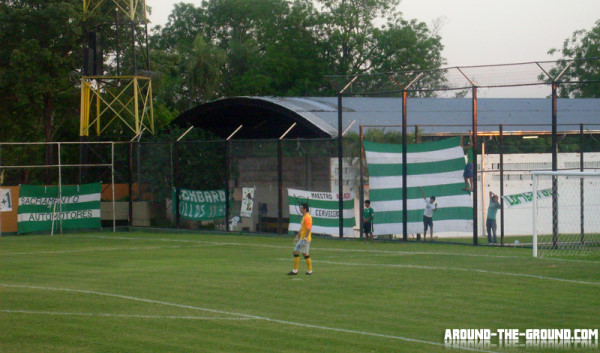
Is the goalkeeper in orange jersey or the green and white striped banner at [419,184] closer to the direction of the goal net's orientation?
the goalkeeper in orange jersey

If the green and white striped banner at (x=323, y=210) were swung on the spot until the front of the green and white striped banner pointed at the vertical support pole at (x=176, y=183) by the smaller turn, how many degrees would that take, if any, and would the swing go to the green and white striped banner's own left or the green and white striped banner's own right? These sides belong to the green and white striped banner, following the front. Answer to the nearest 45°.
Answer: approximately 135° to the green and white striped banner's own right

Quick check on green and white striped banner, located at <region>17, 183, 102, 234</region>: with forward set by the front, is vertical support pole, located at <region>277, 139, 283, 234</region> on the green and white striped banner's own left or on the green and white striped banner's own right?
on the green and white striped banner's own left

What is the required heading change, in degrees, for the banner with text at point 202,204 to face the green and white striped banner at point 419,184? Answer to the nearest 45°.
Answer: approximately 45° to its left
